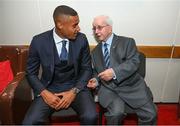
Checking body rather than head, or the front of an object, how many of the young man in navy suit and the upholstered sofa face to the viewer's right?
0

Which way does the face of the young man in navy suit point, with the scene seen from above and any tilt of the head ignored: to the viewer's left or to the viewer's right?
to the viewer's right

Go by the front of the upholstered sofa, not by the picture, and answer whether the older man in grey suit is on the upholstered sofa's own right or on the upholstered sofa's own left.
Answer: on the upholstered sofa's own left

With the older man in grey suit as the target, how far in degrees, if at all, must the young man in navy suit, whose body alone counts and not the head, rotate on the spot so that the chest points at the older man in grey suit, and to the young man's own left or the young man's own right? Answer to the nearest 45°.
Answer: approximately 90° to the young man's own left

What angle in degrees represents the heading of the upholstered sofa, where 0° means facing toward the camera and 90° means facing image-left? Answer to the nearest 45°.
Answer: approximately 45°

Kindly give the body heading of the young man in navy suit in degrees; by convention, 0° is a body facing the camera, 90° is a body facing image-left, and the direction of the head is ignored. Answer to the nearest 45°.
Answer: approximately 0°
